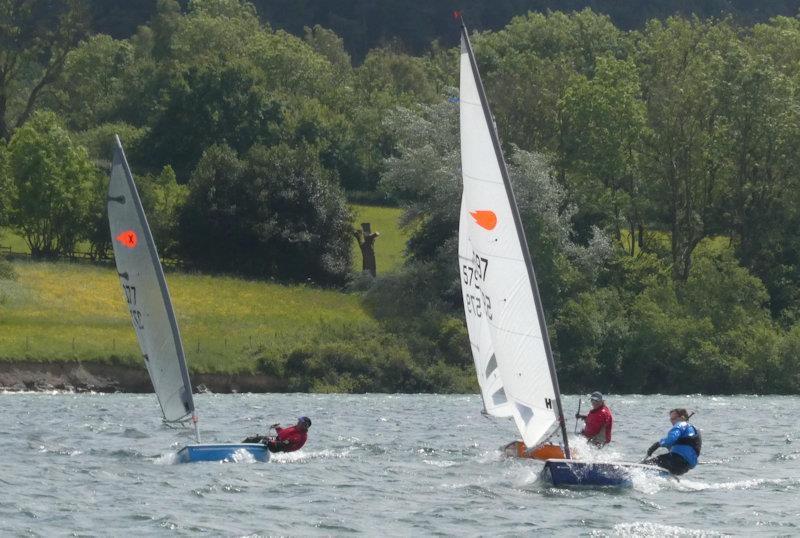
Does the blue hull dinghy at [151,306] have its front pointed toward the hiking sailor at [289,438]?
no

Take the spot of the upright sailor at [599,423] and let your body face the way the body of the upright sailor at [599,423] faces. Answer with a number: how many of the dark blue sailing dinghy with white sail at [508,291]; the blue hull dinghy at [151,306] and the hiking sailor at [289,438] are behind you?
0

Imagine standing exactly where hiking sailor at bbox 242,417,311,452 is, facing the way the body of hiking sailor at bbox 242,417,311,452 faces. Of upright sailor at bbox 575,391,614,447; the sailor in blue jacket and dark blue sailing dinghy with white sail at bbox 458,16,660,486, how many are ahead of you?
0

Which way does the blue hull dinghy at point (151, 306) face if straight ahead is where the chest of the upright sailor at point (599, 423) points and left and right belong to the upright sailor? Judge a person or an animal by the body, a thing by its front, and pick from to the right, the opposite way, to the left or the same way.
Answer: the same way

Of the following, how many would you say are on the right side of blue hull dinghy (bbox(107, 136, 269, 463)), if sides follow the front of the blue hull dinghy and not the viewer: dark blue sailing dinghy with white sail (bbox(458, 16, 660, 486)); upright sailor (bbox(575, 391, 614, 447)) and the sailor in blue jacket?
0

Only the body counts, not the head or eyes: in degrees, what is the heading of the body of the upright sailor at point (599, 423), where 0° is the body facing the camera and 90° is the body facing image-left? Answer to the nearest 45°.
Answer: approximately 45°

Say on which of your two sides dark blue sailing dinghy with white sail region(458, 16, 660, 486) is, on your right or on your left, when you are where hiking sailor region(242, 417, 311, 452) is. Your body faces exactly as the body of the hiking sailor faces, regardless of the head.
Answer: on your left

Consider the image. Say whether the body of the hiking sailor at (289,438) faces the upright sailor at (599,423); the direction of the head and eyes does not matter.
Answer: no

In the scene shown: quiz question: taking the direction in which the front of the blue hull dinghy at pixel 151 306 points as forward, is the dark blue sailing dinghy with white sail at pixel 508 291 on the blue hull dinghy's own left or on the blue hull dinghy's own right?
on the blue hull dinghy's own left

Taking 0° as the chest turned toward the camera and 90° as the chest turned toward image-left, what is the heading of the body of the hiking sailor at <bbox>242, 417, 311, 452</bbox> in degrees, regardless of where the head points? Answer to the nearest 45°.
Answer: approximately 90°

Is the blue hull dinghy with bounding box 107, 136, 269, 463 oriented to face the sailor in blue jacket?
no

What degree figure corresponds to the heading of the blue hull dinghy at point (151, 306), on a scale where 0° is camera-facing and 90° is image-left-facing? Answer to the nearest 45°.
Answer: approximately 45°

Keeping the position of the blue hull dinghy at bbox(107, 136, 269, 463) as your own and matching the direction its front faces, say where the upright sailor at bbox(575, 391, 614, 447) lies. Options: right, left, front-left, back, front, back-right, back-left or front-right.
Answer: back-left
